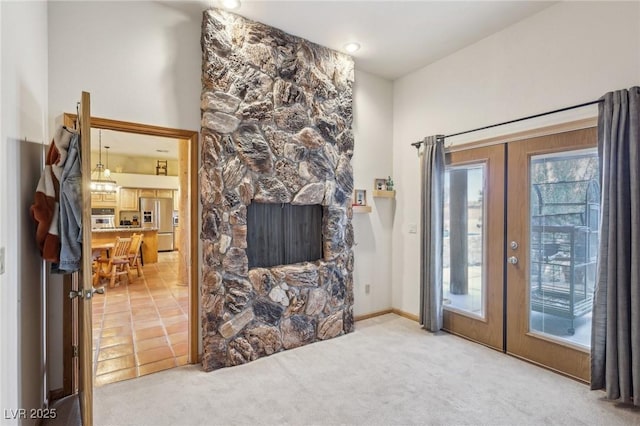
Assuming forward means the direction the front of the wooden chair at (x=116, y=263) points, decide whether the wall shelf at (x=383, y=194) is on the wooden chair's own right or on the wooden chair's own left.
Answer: on the wooden chair's own left

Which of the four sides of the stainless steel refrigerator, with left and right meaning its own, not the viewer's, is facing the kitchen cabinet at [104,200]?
right

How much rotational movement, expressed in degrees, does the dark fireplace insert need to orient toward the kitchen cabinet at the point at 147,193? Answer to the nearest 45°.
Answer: approximately 180°

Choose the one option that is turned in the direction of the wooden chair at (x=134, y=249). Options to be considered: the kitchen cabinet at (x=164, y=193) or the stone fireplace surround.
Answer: the kitchen cabinet

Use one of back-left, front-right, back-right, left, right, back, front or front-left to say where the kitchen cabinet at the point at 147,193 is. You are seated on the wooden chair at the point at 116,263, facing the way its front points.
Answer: back-right

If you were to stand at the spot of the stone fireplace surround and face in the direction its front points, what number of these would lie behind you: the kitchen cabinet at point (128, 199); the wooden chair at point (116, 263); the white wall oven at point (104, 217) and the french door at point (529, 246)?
3

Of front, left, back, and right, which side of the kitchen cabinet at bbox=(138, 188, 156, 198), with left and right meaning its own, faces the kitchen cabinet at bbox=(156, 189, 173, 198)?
left

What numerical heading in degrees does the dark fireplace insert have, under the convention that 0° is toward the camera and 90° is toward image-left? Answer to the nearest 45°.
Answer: approximately 315°

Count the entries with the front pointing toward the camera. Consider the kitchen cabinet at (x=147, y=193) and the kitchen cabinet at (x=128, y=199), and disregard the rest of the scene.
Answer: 2

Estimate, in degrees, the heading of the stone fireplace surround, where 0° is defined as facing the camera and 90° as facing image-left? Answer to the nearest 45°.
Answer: approximately 315°

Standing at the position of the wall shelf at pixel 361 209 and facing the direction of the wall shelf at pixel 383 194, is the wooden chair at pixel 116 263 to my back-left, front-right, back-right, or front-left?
back-left
